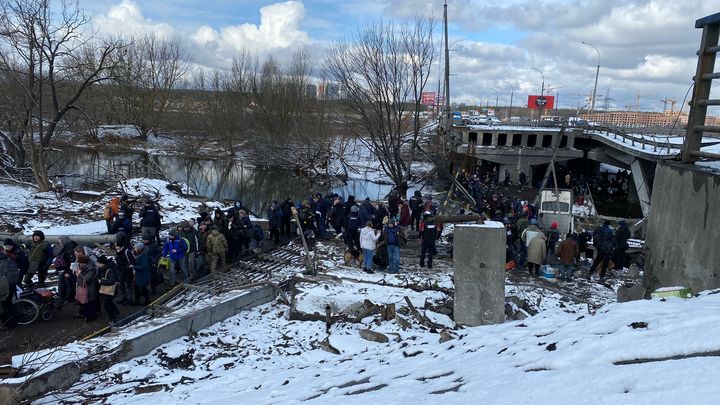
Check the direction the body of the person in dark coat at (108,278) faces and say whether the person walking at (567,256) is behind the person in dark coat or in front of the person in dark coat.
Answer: behind

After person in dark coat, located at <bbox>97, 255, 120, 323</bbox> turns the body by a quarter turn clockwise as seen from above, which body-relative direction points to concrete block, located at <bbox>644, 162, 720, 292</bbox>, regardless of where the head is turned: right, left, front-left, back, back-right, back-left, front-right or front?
back-right

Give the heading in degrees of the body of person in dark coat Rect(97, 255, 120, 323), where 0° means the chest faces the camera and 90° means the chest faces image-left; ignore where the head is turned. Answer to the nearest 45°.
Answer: approximately 90°
